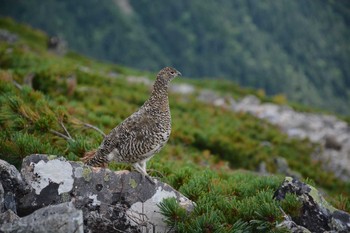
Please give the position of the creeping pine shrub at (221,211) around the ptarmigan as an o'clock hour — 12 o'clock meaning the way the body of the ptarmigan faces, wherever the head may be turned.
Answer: The creeping pine shrub is roughly at 1 o'clock from the ptarmigan.

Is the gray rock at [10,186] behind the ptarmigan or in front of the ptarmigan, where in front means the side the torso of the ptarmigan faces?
behind

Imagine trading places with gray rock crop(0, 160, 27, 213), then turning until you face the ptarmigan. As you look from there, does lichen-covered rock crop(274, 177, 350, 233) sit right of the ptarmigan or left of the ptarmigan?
right

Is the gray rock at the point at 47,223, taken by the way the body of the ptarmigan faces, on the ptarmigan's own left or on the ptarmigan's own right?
on the ptarmigan's own right

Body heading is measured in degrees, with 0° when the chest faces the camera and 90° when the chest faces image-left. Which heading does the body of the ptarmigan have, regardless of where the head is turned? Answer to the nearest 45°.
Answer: approximately 270°

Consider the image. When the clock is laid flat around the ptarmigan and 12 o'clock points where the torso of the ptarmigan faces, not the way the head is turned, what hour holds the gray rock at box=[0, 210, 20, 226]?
The gray rock is roughly at 4 o'clock from the ptarmigan.

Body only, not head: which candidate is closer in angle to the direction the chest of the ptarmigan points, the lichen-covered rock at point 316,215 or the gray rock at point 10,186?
the lichen-covered rock

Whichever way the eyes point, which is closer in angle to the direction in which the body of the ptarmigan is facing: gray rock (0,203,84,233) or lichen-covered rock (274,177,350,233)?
the lichen-covered rock

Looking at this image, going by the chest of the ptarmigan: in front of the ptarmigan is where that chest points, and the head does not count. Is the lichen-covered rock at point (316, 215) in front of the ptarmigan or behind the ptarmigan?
in front

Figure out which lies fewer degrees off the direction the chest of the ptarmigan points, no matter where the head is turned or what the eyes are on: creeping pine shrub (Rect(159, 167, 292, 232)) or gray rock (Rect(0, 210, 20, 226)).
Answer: the creeping pine shrub
